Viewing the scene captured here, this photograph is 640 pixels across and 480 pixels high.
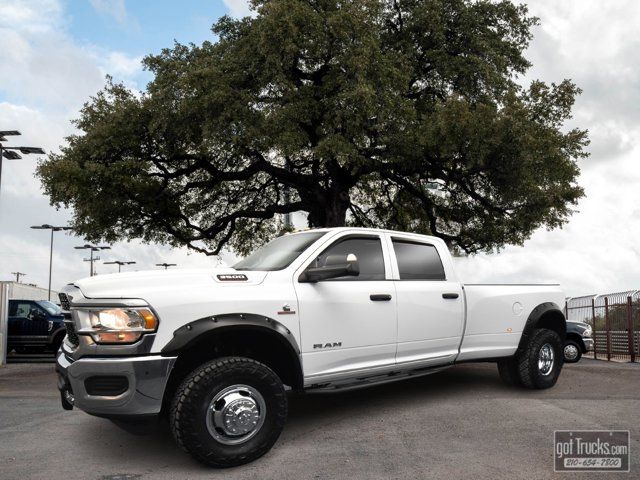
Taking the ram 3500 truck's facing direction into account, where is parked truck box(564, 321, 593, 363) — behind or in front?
behind

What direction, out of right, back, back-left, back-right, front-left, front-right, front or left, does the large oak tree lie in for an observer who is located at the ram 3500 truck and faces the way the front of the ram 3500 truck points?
back-right

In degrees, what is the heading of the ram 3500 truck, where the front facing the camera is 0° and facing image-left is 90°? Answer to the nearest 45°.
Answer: approximately 45°

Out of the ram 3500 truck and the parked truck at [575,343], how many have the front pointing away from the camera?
0

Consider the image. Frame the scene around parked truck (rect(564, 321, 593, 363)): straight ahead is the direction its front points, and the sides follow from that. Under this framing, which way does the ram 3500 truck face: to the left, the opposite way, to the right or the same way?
to the right

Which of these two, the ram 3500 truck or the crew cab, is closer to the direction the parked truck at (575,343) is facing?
the ram 3500 truck

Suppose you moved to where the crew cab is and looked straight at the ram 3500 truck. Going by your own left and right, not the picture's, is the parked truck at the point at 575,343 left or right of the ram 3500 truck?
left

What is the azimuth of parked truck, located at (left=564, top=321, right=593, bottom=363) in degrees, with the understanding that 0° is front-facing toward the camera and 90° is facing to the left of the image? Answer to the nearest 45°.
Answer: approximately 315°

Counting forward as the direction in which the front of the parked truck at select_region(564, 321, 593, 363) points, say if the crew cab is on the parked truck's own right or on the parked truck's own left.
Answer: on the parked truck's own right

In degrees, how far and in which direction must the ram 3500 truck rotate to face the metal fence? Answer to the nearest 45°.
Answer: approximately 180°

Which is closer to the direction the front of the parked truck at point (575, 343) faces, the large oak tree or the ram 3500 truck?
the ram 3500 truck
